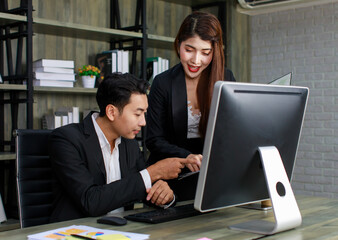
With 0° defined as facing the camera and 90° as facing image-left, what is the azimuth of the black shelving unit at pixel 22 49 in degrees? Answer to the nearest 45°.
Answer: approximately 315°

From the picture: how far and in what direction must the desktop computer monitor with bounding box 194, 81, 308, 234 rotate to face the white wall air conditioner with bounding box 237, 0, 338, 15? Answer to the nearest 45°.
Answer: approximately 45° to its right

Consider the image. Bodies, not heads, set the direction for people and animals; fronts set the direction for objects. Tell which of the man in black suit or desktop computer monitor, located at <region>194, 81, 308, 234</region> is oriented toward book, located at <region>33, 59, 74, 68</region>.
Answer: the desktop computer monitor

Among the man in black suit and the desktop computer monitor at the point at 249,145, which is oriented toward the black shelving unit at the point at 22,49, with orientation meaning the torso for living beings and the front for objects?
the desktop computer monitor

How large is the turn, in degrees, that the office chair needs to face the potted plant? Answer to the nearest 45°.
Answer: approximately 135° to its left

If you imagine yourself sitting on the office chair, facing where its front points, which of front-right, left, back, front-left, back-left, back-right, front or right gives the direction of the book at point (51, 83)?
back-left

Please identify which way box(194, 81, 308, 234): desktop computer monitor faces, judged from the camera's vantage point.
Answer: facing away from the viewer and to the left of the viewer

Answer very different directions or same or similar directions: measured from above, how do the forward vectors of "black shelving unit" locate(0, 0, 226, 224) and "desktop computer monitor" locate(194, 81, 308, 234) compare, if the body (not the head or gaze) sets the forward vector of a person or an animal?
very different directions

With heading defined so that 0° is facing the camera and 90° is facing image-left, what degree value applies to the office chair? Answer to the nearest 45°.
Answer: approximately 315°

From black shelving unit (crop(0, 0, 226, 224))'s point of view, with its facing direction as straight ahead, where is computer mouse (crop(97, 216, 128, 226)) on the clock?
The computer mouse is roughly at 1 o'clock from the black shelving unit.

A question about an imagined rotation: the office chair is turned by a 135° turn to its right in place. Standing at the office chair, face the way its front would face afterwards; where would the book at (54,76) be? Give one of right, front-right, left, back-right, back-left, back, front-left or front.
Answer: right
